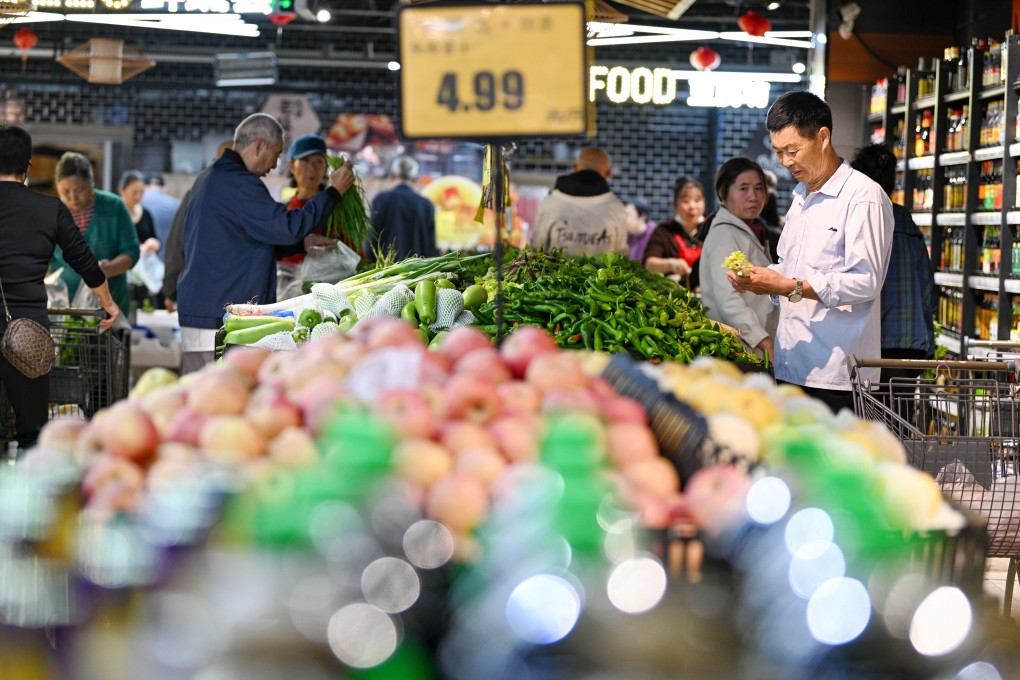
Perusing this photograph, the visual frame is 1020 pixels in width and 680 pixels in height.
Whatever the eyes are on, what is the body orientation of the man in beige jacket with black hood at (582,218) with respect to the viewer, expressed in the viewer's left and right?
facing away from the viewer

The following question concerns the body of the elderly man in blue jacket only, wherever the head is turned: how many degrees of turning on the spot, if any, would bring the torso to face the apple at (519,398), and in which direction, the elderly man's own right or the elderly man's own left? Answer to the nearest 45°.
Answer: approximately 135° to the elderly man's own right

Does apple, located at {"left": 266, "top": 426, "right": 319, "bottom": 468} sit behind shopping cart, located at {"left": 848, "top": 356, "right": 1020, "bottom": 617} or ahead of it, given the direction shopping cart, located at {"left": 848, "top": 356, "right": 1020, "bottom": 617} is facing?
behind

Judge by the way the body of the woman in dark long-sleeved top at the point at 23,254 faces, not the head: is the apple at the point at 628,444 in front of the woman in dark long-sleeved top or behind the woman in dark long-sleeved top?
behind

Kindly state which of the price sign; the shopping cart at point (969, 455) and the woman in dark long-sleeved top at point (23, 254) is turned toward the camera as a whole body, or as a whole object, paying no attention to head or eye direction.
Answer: the price sign

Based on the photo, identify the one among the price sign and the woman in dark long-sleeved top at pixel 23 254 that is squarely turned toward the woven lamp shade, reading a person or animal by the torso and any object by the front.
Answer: the woman in dark long-sleeved top

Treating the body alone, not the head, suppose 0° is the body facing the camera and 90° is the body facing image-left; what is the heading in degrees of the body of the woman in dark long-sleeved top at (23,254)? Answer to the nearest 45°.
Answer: approximately 180°

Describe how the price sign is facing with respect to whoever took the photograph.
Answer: facing the viewer

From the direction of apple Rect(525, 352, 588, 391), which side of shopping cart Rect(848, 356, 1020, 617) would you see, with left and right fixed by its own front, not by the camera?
back

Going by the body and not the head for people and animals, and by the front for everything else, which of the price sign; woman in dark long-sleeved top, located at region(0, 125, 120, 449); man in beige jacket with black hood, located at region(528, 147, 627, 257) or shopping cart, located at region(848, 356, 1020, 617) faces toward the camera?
the price sign

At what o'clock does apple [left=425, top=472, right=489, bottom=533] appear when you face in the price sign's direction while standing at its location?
The apple is roughly at 12 o'clock from the price sign.

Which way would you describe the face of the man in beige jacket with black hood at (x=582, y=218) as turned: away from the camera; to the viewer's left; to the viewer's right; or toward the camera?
away from the camera

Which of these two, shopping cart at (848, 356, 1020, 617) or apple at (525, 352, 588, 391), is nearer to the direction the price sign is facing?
the apple
